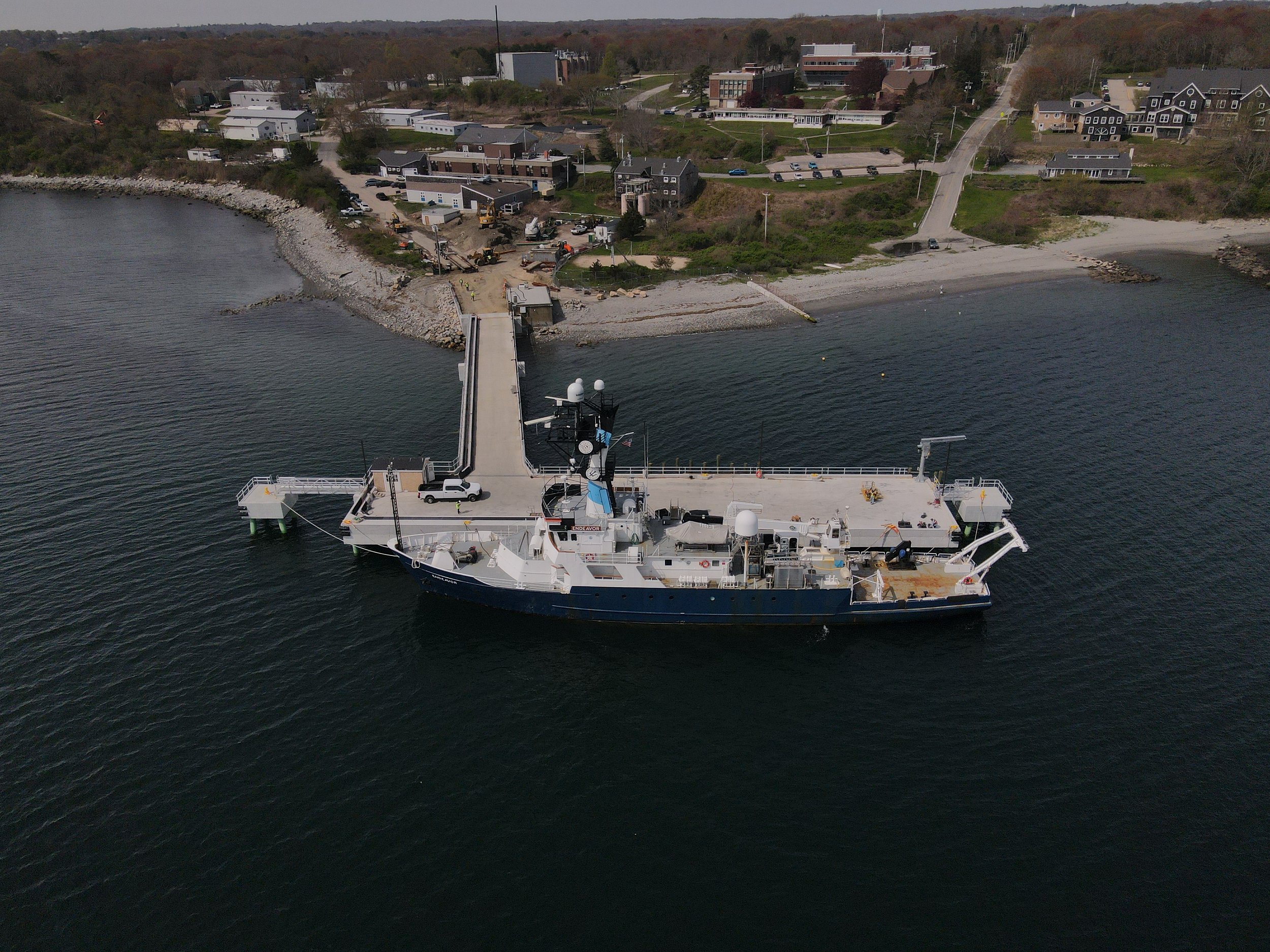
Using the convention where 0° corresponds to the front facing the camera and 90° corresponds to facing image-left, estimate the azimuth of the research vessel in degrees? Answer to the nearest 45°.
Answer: approximately 90°
